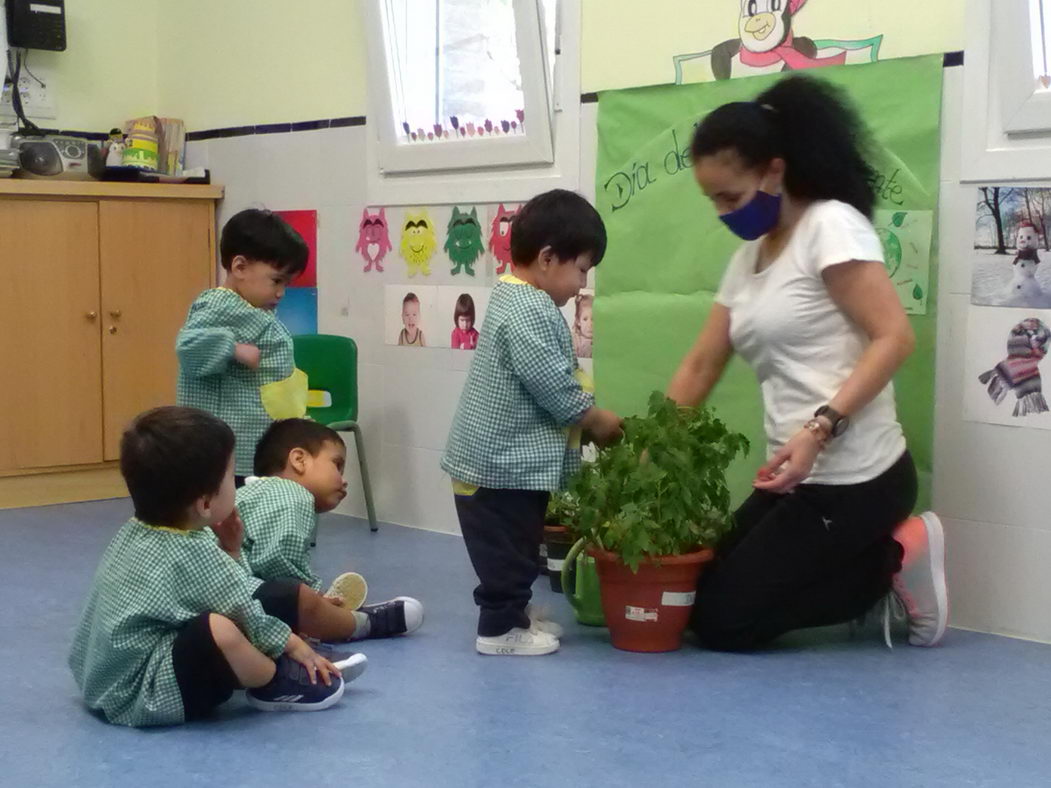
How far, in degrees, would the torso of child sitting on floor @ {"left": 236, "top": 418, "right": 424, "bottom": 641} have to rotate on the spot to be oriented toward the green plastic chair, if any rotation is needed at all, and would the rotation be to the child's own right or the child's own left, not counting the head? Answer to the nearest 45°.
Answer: approximately 90° to the child's own left

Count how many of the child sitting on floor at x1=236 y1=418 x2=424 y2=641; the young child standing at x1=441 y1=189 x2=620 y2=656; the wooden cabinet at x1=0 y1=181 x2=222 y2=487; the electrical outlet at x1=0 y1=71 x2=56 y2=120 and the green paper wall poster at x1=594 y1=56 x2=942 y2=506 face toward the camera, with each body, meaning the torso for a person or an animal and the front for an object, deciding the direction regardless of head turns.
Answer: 3

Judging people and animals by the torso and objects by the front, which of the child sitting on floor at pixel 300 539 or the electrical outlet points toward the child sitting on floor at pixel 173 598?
the electrical outlet

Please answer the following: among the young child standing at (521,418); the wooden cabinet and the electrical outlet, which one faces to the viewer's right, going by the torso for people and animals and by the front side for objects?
the young child standing

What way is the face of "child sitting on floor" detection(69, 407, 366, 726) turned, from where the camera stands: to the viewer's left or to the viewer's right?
to the viewer's right

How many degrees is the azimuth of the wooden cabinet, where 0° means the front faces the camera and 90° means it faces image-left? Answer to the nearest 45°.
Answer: approximately 0°

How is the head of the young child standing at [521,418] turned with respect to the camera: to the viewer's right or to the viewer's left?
to the viewer's right

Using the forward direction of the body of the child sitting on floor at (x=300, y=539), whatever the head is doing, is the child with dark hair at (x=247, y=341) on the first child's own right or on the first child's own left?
on the first child's own left

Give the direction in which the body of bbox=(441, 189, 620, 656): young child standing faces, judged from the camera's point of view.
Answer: to the viewer's right

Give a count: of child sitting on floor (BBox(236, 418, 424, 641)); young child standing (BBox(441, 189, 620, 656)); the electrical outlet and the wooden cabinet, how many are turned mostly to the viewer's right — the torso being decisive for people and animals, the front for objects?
2

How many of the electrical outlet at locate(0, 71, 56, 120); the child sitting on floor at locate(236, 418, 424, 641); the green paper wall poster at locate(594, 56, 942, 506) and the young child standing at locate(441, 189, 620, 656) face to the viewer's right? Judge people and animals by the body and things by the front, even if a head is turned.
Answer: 2

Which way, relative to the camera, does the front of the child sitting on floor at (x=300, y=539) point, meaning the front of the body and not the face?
to the viewer's right

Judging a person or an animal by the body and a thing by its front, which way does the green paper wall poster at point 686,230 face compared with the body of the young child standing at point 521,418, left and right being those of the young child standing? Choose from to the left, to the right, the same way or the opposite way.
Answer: to the right

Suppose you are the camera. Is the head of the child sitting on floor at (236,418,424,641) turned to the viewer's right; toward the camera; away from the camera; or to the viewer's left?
to the viewer's right

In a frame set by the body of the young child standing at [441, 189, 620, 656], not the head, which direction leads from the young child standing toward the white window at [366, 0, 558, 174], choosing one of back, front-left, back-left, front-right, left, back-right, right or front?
left
